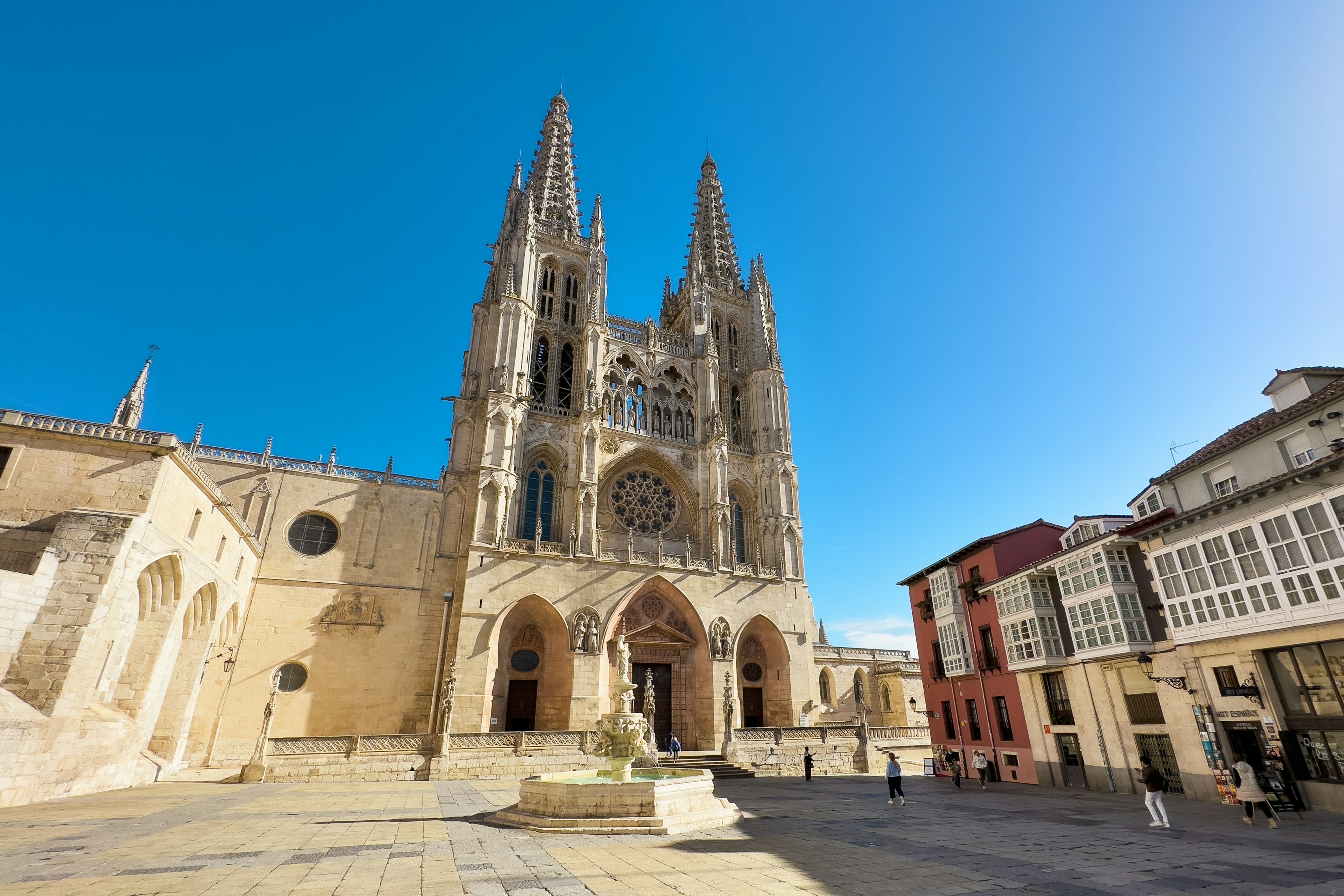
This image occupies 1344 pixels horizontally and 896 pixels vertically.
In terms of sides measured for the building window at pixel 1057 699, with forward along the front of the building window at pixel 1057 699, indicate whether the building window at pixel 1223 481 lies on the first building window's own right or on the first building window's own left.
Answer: on the first building window's own left

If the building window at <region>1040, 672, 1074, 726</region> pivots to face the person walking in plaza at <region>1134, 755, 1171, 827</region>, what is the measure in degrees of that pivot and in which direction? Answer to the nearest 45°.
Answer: approximately 45° to its left

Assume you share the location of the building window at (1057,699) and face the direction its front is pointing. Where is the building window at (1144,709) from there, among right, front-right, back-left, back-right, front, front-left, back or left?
left

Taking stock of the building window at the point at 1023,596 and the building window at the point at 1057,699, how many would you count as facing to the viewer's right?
0

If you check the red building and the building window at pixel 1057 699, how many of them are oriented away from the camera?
0

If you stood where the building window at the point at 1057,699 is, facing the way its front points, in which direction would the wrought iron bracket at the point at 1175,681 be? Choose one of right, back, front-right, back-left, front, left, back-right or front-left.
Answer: left

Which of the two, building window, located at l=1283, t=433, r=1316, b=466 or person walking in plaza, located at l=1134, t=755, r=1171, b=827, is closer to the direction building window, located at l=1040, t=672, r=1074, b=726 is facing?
the person walking in plaza

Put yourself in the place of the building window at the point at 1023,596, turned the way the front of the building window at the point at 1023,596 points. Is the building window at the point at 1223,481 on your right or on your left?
on your left

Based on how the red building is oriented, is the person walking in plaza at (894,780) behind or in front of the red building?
in front

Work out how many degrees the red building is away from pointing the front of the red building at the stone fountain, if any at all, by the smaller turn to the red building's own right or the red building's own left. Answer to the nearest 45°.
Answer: approximately 45° to the red building's own left

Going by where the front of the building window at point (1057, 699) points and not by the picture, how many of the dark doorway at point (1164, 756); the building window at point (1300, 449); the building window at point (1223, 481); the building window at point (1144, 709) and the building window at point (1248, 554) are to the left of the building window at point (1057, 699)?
5

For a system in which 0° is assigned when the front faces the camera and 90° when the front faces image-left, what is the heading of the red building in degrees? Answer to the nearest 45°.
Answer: approximately 45°

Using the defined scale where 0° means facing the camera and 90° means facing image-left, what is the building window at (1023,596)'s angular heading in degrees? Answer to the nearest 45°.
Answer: approximately 45°

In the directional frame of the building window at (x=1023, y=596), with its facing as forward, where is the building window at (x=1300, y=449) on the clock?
the building window at (x=1300, y=449) is roughly at 9 o'clock from the building window at (x=1023, y=596).

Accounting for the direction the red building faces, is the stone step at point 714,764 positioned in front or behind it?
in front

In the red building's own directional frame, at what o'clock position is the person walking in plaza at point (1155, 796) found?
The person walking in plaza is roughly at 10 o'clock from the red building.

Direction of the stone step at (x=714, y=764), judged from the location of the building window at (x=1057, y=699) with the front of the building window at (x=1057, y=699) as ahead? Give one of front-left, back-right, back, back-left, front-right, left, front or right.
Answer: front-right
